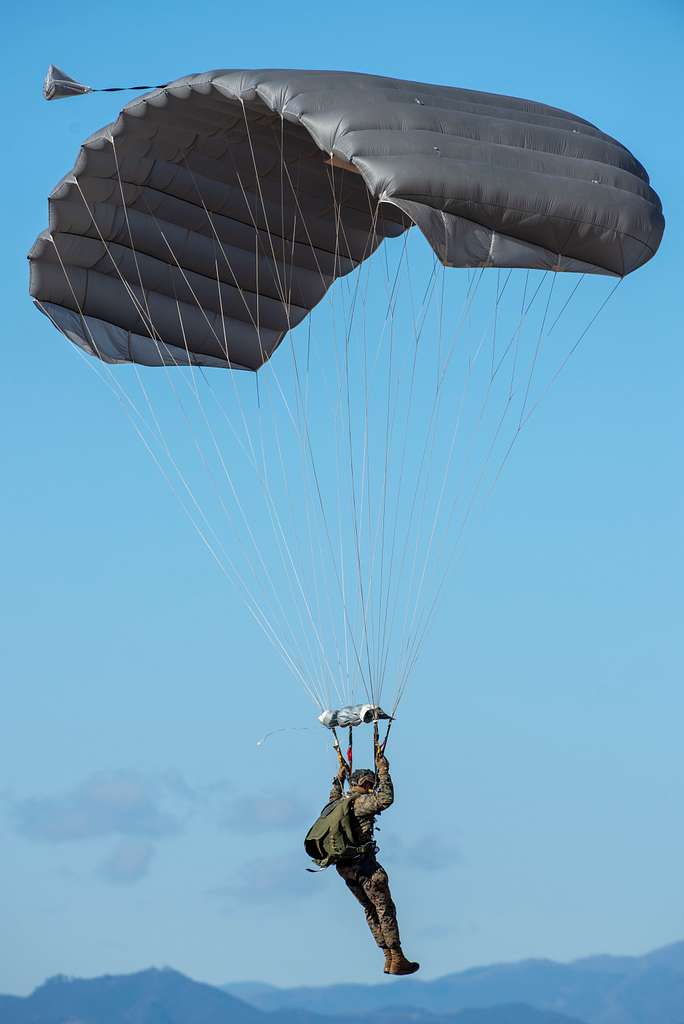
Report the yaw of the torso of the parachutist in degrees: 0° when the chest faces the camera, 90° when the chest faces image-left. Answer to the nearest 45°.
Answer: approximately 225°
